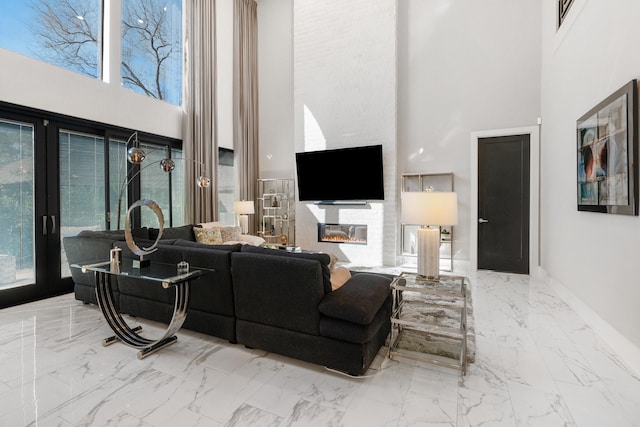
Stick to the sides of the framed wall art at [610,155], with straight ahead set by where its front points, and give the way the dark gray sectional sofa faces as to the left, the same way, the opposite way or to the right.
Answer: to the right

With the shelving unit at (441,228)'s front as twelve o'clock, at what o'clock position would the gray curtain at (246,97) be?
The gray curtain is roughly at 3 o'clock from the shelving unit.

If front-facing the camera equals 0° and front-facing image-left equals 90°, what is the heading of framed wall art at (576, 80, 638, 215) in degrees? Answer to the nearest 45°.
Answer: approximately 90°

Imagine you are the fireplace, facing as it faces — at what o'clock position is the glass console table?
The glass console table is roughly at 1 o'clock from the fireplace.

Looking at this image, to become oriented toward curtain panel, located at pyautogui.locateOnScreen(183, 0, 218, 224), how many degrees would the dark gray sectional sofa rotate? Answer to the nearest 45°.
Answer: approximately 45° to its left

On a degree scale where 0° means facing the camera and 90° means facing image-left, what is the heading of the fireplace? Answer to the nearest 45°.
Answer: approximately 0°

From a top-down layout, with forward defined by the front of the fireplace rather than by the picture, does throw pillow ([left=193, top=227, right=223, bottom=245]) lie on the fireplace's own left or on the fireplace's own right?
on the fireplace's own right

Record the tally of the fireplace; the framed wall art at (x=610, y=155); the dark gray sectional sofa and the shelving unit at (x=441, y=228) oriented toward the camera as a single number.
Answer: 2

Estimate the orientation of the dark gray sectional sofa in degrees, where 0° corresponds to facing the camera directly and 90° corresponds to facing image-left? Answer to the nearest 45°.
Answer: approximately 225°

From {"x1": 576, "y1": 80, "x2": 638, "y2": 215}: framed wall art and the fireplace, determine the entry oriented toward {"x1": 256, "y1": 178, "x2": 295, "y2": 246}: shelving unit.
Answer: the framed wall art
